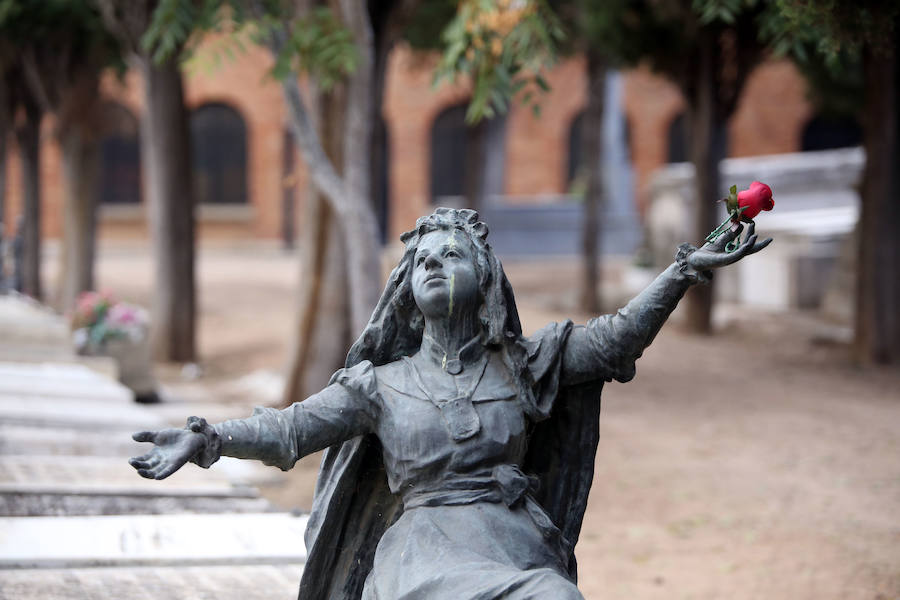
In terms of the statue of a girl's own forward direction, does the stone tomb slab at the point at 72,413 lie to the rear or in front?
to the rear

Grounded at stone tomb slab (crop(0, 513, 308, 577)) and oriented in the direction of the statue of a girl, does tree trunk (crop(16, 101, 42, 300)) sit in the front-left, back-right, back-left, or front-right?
back-left

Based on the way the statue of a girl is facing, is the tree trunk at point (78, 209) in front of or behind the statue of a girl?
behind

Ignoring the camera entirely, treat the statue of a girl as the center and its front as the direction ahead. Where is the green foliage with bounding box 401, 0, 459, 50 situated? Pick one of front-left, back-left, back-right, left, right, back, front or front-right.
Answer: back

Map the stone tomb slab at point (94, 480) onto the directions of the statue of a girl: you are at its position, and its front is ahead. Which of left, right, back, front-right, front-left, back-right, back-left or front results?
back-right

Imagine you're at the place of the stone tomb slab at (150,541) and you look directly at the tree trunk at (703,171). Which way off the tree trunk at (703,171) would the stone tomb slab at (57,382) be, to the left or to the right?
left

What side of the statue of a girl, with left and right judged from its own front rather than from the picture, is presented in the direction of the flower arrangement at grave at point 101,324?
back

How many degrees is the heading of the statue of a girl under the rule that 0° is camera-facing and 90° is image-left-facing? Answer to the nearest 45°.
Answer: approximately 0°

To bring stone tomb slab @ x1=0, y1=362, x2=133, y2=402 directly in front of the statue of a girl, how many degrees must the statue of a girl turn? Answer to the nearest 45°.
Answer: approximately 135° to its right
